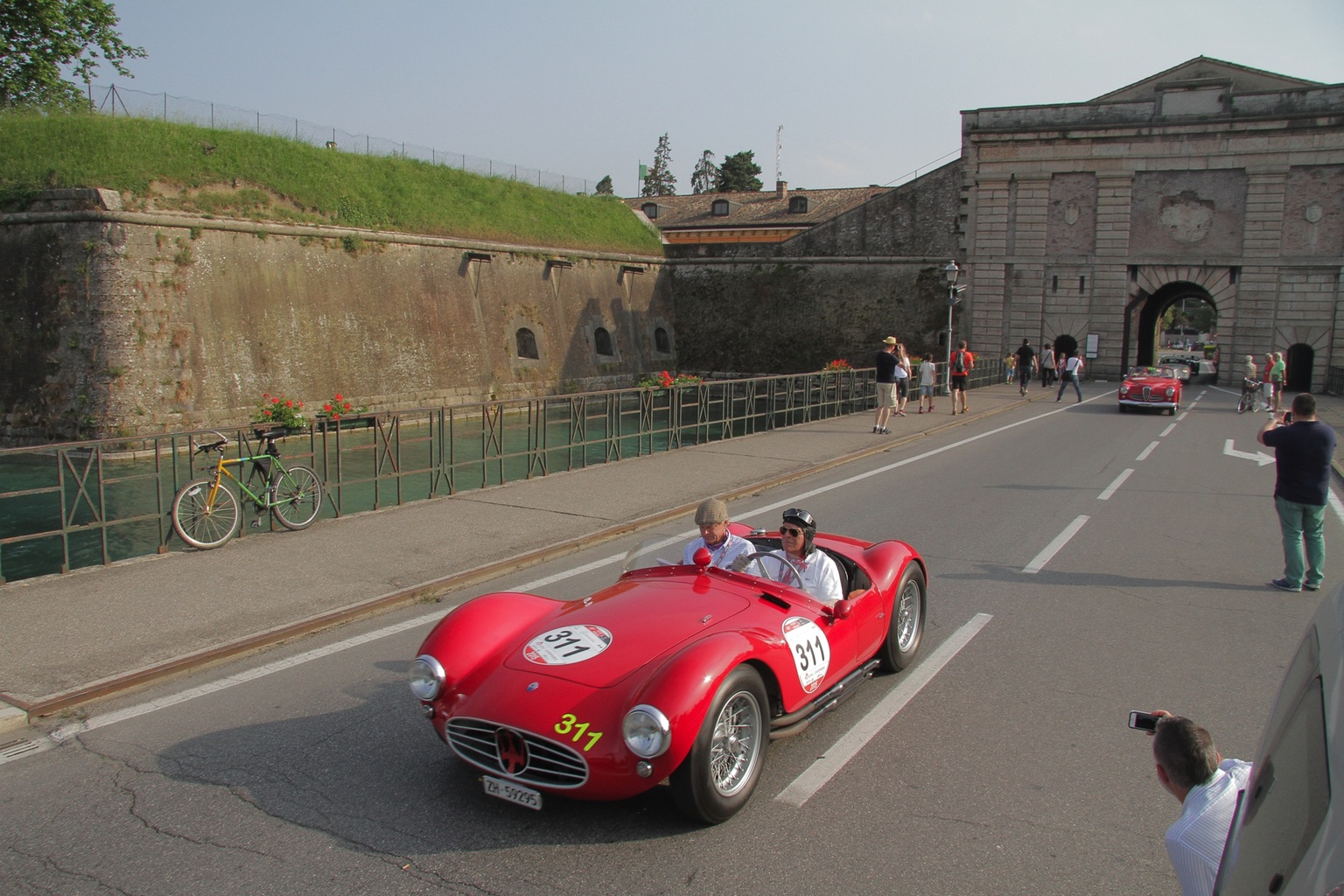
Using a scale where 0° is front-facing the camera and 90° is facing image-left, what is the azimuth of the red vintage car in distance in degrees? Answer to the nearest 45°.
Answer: approximately 0°

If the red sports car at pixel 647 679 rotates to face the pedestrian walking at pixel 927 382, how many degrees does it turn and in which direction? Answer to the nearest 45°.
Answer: approximately 135° to its right

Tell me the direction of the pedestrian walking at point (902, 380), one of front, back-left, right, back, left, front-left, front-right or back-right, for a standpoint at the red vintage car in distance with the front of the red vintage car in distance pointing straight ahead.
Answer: front-right

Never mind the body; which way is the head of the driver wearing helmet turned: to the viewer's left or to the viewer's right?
to the viewer's left

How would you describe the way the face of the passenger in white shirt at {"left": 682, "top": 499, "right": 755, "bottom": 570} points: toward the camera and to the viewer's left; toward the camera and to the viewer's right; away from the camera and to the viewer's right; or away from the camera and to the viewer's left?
toward the camera and to the viewer's left

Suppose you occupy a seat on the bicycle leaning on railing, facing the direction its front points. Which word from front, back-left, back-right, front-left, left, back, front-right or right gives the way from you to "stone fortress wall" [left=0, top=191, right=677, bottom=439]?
back-right

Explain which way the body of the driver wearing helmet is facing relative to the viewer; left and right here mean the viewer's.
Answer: facing the viewer and to the left of the viewer

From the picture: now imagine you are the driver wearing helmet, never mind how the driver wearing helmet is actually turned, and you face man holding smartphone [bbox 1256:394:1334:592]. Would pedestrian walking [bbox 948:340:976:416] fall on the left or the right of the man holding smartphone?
left

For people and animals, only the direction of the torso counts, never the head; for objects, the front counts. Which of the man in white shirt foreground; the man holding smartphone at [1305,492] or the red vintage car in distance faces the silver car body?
the red vintage car in distance

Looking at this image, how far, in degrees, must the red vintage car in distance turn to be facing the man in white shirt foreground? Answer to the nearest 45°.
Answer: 0° — it already faces them
